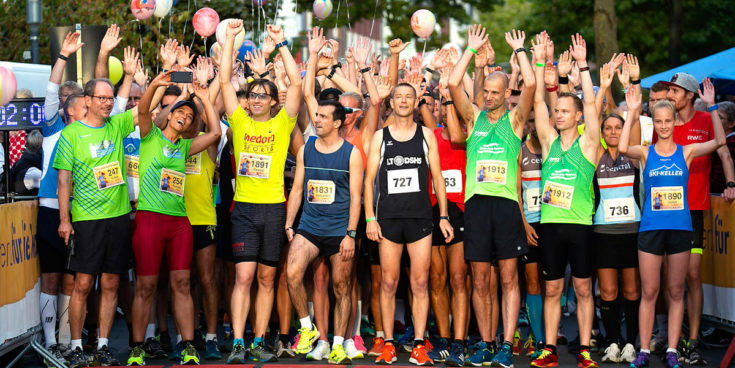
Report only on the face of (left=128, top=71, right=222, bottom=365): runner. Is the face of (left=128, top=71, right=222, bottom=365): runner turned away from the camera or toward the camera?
toward the camera

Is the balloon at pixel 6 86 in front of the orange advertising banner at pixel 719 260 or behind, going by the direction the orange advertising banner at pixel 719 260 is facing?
in front

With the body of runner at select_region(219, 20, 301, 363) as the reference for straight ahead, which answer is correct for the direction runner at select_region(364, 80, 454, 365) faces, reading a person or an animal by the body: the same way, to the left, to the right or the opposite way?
the same way

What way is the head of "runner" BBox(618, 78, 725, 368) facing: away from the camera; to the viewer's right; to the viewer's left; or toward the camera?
toward the camera

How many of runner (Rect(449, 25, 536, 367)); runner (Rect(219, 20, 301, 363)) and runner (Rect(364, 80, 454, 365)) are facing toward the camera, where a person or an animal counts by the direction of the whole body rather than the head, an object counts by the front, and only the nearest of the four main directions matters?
3

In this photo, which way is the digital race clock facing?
toward the camera

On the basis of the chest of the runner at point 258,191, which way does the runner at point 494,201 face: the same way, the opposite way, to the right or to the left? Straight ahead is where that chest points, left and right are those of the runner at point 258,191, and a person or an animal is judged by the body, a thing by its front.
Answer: the same way

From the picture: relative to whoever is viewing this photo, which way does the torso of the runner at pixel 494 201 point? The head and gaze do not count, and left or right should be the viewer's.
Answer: facing the viewer

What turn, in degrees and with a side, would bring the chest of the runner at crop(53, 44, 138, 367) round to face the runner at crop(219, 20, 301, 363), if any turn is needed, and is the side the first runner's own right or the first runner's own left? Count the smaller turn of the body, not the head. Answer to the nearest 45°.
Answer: approximately 45° to the first runner's own left

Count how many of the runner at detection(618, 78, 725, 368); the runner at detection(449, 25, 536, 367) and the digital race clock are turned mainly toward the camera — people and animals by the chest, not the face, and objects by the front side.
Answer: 3

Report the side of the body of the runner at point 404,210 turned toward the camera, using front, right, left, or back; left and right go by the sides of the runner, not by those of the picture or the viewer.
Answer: front

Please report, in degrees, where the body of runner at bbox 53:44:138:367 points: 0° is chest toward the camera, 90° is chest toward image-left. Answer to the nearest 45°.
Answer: approximately 315°
